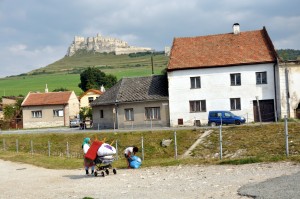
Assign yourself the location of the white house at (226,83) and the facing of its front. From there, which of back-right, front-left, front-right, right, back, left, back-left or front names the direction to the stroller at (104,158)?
front

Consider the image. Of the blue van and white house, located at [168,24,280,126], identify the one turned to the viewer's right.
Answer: the blue van

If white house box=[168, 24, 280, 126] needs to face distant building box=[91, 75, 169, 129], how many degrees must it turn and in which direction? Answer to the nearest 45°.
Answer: approximately 90° to its right

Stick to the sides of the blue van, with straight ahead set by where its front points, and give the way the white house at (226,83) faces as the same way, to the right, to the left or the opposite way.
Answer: to the right

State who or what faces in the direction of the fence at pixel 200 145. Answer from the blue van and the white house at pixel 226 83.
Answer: the white house

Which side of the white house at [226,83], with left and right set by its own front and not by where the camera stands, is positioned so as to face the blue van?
front

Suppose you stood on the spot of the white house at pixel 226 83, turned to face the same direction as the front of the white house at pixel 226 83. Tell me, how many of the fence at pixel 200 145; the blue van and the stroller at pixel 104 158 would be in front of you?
3

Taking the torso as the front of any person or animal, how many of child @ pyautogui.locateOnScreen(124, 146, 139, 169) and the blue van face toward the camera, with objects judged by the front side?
0

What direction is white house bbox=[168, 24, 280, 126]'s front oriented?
toward the camera

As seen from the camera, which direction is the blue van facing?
to the viewer's right

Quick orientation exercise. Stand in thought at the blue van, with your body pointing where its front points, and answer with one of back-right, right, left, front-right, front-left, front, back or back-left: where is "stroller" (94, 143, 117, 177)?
right
